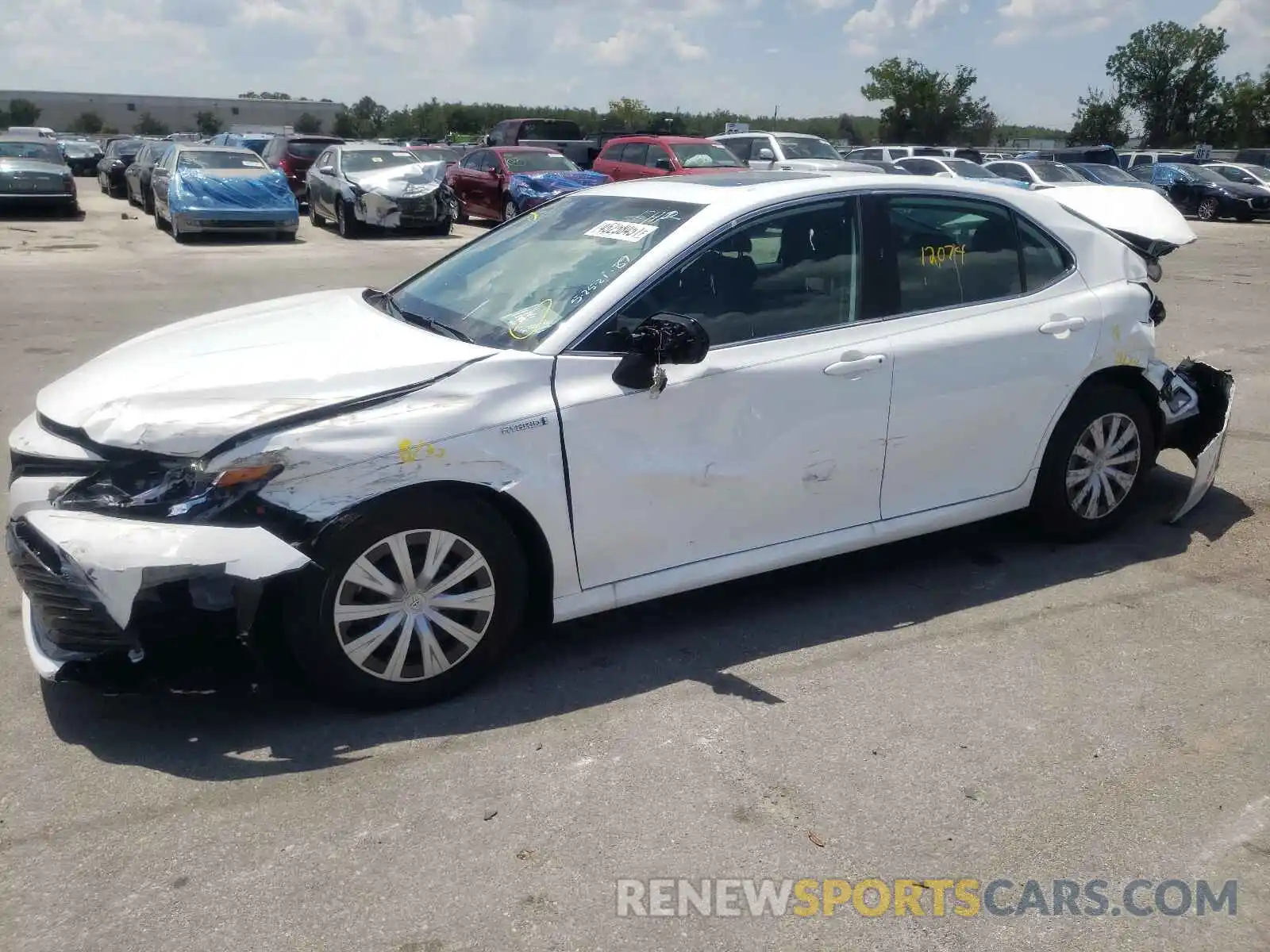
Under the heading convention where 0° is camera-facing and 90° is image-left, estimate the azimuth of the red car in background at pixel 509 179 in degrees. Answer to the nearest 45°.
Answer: approximately 315°

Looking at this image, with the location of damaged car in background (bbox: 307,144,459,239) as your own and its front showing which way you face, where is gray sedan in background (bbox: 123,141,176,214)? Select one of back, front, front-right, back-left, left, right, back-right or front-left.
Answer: back

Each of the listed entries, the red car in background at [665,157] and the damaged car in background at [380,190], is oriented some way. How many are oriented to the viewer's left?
0

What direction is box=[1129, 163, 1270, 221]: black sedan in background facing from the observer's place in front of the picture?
facing the viewer and to the right of the viewer

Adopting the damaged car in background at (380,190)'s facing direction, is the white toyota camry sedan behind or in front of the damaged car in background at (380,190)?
in front

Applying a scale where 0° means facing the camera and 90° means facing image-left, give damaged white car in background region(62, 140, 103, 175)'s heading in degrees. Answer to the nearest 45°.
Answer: approximately 0°

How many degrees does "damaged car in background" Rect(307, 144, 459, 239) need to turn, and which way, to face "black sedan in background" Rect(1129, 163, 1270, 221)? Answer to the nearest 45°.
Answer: approximately 45° to its left

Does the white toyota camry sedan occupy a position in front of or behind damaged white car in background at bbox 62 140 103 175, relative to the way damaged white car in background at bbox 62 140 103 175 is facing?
in front

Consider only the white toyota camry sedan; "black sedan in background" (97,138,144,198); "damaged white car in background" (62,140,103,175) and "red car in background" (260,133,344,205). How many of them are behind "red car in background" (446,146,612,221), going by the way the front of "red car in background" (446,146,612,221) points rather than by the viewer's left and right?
3
